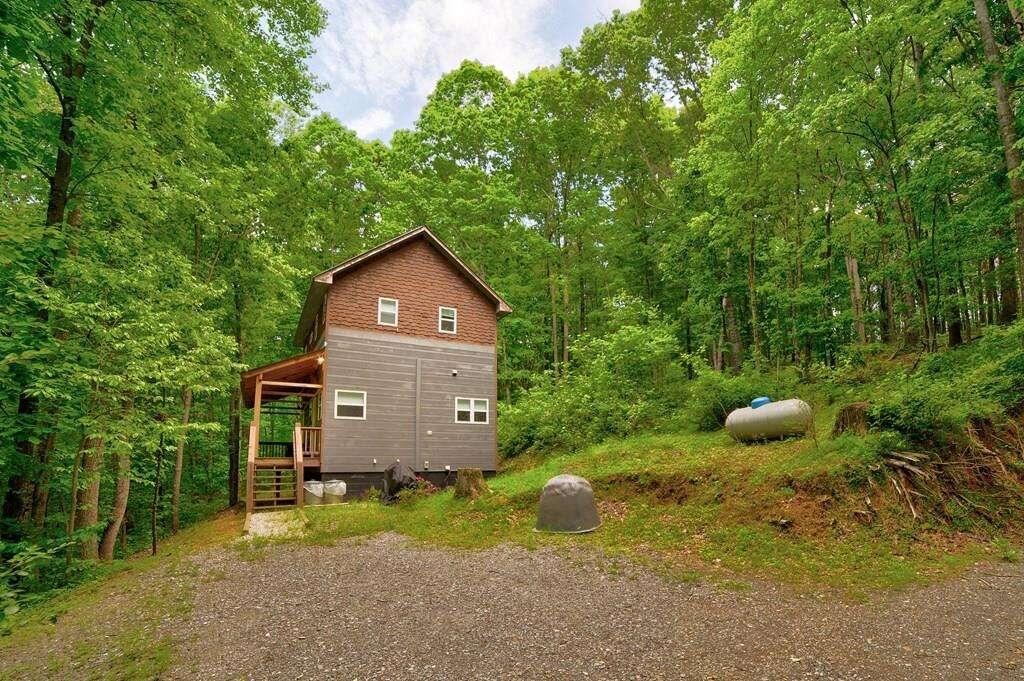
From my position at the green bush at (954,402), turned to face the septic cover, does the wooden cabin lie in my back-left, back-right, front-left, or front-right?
front-right

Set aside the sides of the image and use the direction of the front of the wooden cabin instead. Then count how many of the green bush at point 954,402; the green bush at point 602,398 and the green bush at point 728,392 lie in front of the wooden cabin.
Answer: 0

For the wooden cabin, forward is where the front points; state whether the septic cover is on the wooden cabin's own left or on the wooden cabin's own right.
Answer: on the wooden cabin's own left

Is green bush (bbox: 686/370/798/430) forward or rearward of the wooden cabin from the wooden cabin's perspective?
rearward

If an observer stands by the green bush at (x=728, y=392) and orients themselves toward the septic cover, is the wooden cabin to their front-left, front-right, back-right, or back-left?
front-right

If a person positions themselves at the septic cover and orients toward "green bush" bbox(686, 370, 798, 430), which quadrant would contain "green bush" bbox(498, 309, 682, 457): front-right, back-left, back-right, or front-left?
front-left

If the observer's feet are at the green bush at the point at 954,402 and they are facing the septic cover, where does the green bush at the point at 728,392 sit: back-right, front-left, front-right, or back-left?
front-right

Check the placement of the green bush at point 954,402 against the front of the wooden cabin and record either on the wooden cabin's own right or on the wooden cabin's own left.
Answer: on the wooden cabin's own left

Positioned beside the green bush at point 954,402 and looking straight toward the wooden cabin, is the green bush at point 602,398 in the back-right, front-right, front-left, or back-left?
front-right

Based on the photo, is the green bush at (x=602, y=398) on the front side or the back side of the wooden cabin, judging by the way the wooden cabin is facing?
on the back side

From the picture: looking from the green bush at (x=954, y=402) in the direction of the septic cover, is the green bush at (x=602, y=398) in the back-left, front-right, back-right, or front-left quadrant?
front-right
